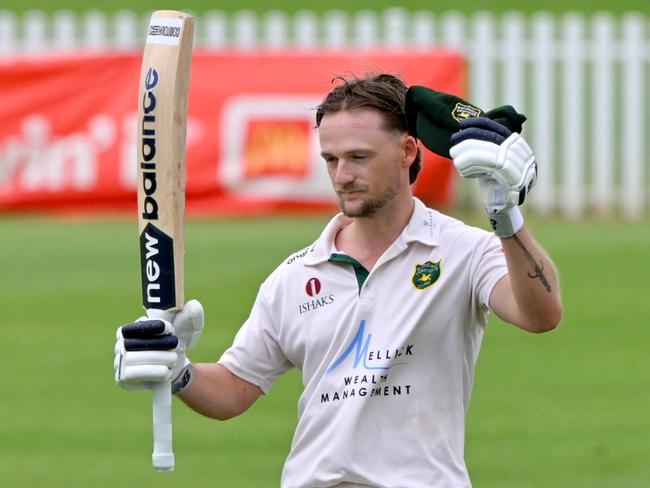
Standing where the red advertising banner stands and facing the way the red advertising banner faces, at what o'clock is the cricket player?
The cricket player is roughly at 12 o'clock from the red advertising banner.

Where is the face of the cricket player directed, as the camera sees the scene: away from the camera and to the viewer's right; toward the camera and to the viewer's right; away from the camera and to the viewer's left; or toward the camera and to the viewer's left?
toward the camera and to the viewer's left

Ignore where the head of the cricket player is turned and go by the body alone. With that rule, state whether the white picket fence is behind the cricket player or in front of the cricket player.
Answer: behind

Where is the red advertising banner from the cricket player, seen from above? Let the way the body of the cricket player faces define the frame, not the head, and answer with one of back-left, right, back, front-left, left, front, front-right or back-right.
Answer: back

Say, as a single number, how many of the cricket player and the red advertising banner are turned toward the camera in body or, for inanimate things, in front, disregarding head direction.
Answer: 2

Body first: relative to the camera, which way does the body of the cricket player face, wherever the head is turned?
toward the camera

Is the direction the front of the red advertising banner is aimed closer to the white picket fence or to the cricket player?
the cricket player

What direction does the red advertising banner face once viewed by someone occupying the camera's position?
facing the viewer
